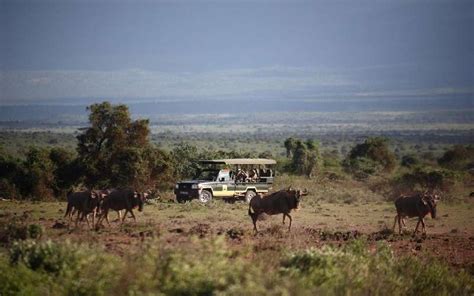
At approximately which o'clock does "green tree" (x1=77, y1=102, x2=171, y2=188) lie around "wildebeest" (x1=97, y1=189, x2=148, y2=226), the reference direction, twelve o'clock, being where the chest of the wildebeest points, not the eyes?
The green tree is roughly at 9 o'clock from the wildebeest.

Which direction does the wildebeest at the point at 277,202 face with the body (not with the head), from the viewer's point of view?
to the viewer's right

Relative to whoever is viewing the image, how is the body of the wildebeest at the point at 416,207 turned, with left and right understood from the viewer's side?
facing to the right of the viewer

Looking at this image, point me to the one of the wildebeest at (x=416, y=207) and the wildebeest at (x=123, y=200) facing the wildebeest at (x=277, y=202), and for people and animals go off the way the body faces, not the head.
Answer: the wildebeest at (x=123, y=200)

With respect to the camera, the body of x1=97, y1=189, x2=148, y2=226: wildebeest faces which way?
to the viewer's right

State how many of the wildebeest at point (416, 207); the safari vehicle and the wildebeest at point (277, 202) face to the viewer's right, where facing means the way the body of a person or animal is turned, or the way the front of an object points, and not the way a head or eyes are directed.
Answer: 2

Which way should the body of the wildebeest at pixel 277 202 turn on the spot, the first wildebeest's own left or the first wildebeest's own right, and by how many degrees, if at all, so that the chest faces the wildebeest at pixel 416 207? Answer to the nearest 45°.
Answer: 0° — it already faces it

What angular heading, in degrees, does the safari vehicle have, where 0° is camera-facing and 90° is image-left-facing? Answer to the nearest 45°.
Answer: approximately 45°

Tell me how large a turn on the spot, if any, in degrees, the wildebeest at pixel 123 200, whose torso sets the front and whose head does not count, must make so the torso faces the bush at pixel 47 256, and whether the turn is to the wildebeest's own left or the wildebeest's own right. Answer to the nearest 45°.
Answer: approximately 90° to the wildebeest's own right

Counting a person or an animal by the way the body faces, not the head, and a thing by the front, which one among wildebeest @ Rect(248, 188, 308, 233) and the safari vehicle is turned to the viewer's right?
the wildebeest

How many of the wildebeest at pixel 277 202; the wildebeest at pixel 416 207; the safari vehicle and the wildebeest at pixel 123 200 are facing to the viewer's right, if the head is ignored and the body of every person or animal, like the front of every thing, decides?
3

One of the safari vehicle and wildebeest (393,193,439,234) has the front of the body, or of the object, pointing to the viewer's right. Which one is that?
the wildebeest
